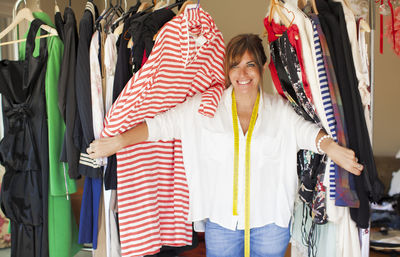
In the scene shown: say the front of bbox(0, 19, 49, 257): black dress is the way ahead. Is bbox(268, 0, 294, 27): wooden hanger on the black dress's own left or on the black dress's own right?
on the black dress's own left

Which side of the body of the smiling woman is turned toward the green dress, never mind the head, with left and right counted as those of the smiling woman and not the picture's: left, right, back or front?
right

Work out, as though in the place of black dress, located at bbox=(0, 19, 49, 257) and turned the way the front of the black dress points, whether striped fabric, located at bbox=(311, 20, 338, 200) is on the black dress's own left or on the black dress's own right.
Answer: on the black dress's own left

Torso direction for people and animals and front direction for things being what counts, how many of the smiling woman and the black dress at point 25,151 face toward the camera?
2

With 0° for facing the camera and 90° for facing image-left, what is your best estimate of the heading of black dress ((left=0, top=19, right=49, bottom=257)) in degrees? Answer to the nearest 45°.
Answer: approximately 0°

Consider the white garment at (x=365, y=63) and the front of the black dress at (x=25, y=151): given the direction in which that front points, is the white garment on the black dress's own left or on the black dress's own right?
on the black dress's own left
